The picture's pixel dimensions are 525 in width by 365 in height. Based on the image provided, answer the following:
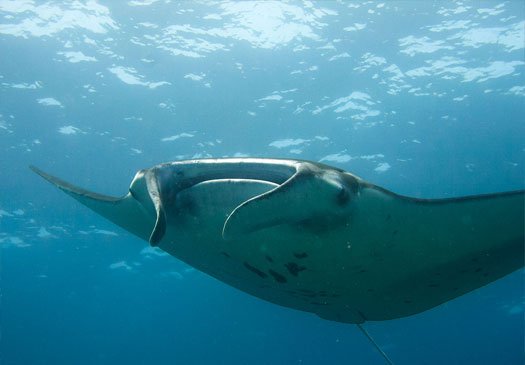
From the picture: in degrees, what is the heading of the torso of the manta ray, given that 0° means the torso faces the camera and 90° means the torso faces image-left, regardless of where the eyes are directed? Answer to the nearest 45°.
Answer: approximately 45°
